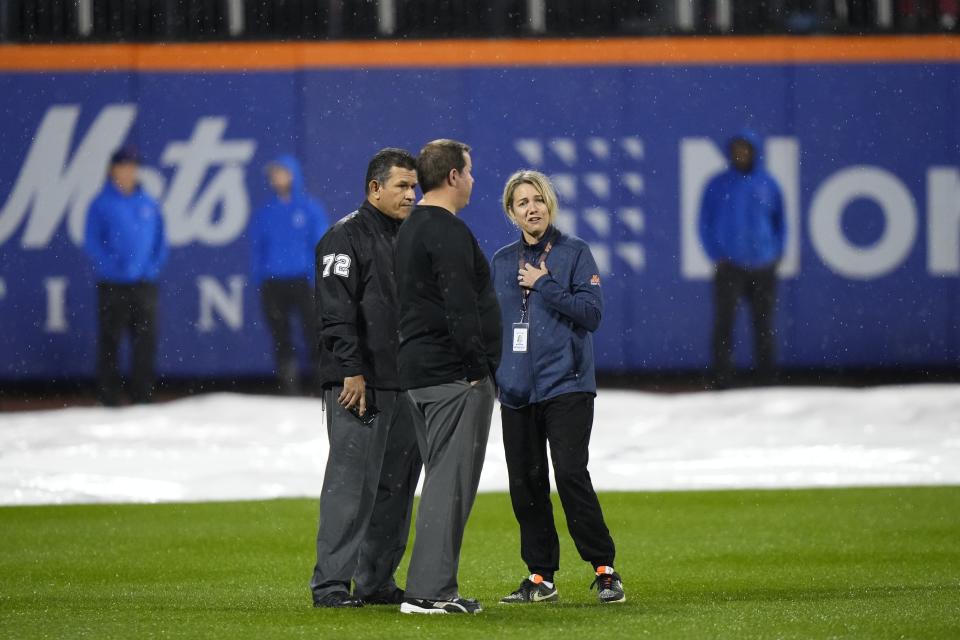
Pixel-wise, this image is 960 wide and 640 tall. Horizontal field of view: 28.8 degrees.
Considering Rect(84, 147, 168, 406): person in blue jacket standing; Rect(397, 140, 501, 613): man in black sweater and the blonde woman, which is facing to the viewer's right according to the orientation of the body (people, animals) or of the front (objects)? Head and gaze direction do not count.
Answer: the man in black sweater

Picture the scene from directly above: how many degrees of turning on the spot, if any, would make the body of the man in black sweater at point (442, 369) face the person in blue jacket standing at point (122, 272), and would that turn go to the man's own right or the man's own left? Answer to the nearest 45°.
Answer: approximately 90° to the man's own left

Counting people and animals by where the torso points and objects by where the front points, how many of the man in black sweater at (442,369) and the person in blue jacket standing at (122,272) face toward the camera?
1

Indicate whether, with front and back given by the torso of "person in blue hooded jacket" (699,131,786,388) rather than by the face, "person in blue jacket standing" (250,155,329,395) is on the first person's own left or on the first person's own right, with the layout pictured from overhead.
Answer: on the first person's own right

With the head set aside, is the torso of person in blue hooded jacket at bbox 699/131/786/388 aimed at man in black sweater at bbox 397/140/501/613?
yes

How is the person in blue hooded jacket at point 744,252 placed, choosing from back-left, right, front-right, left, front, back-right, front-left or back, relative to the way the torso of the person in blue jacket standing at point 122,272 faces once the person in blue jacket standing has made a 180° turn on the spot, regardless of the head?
right

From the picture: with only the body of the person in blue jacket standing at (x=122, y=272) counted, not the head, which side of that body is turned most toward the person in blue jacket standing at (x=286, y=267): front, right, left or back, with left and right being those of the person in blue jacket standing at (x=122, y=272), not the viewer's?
left

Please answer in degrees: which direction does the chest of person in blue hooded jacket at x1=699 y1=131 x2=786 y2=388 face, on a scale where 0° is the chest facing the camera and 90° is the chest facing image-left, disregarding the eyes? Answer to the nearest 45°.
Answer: approximately 0°

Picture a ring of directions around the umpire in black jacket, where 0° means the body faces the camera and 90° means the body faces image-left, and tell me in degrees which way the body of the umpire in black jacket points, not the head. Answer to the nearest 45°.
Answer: approximately 315°
